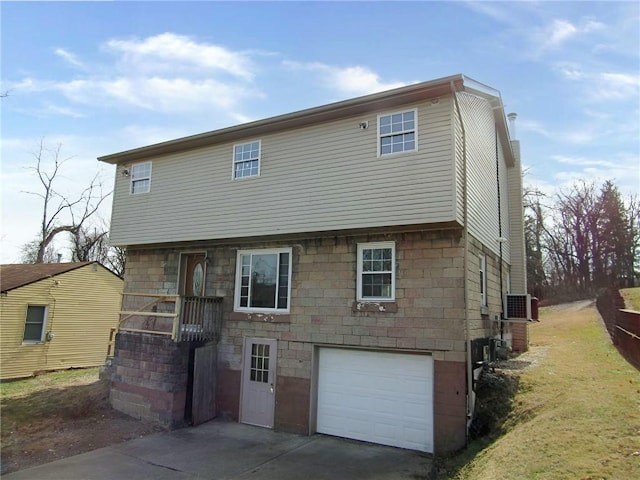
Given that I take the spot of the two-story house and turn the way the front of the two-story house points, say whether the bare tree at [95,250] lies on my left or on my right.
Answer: on my right

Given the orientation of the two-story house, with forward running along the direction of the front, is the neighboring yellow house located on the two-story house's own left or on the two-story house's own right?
on the two-story house's own right

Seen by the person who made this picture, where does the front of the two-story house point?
facing the viewer and to the left of the viewer

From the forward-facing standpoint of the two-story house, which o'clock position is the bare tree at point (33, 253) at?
The bare tree is roughly at 3 o'clock from the two-story house.
